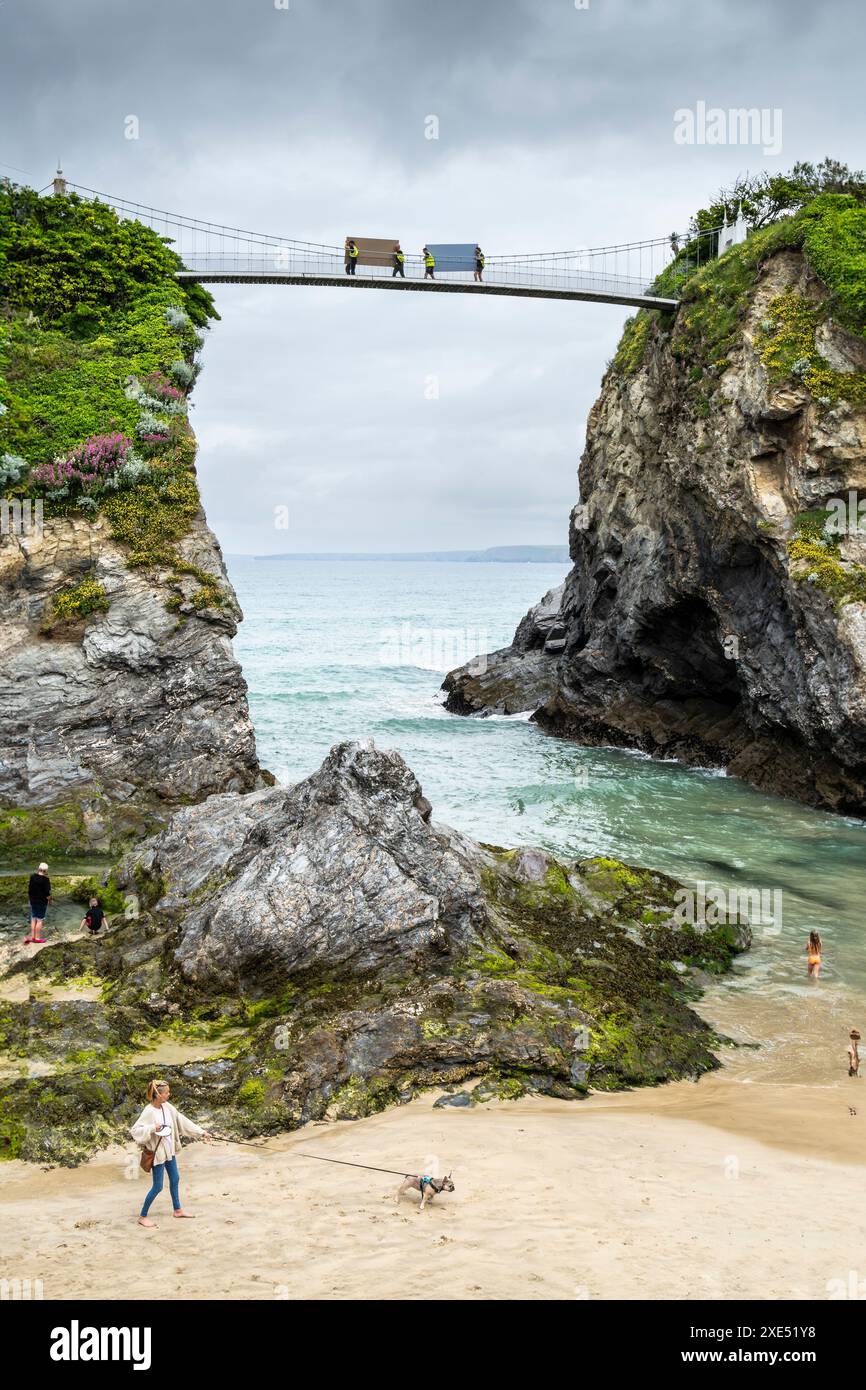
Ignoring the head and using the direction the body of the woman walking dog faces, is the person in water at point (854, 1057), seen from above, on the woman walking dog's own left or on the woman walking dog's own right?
on the woman walking dog's own left

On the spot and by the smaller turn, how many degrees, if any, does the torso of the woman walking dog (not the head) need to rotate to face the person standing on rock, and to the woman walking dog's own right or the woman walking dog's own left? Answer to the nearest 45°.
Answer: approximately 135° to the woman walking dog's own left

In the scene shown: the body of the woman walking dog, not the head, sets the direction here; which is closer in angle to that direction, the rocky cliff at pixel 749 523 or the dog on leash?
the dog on leash

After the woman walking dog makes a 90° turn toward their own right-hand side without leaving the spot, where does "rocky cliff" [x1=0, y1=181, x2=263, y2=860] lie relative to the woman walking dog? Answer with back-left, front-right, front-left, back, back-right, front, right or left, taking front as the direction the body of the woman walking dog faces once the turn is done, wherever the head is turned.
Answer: back-right

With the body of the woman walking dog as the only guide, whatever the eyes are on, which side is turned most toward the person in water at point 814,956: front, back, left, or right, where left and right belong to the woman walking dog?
left

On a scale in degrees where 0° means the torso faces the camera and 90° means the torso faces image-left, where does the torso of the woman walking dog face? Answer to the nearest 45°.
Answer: approximately 315°

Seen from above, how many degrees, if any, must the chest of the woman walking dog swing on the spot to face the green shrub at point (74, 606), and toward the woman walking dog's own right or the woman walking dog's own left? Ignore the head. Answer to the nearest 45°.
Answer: approximately 135° to the woman walking dog's own left

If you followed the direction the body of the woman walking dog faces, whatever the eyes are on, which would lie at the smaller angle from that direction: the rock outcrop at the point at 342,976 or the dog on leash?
the dog on leash
